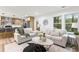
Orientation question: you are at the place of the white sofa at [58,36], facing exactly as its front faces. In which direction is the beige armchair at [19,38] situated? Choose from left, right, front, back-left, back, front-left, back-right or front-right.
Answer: front-right

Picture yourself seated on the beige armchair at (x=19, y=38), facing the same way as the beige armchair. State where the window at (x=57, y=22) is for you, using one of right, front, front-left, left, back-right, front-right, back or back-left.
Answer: front-left

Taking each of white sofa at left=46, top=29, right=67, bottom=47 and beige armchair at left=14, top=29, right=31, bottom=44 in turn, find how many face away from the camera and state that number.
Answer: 0

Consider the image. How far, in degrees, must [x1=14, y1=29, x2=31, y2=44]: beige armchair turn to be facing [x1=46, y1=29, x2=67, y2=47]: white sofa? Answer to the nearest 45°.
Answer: approximately 45° to its left

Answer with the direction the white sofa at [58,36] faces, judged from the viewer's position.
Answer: facing the viewer and to the left of the viewer

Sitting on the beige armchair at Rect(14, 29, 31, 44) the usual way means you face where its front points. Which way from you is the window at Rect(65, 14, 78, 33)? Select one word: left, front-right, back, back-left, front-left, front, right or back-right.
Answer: front-left

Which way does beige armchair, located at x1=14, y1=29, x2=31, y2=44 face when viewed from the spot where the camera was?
facing the viewer and to the right of the viewer

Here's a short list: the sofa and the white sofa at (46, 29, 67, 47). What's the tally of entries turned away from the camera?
0
